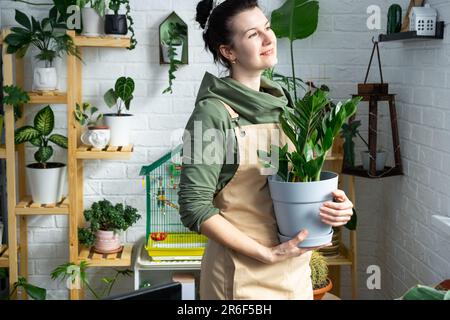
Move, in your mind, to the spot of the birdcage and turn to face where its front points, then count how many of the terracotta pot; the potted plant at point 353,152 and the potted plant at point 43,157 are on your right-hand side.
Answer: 1

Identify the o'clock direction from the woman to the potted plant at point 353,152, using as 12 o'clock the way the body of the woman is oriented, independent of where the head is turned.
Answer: The potted plant is roughly at 8 o'clock from the woman.

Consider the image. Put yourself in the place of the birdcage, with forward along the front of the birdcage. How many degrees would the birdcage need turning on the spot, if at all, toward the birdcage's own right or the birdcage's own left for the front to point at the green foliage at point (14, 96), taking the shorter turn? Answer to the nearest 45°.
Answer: approximately 90° to the birdcage's own right

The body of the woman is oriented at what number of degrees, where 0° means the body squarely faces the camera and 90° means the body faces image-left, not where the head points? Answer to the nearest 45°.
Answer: approximately 315°

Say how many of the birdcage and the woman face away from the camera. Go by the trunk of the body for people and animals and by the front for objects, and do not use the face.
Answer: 0

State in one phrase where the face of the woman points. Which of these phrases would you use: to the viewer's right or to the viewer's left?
to the viewer's right
